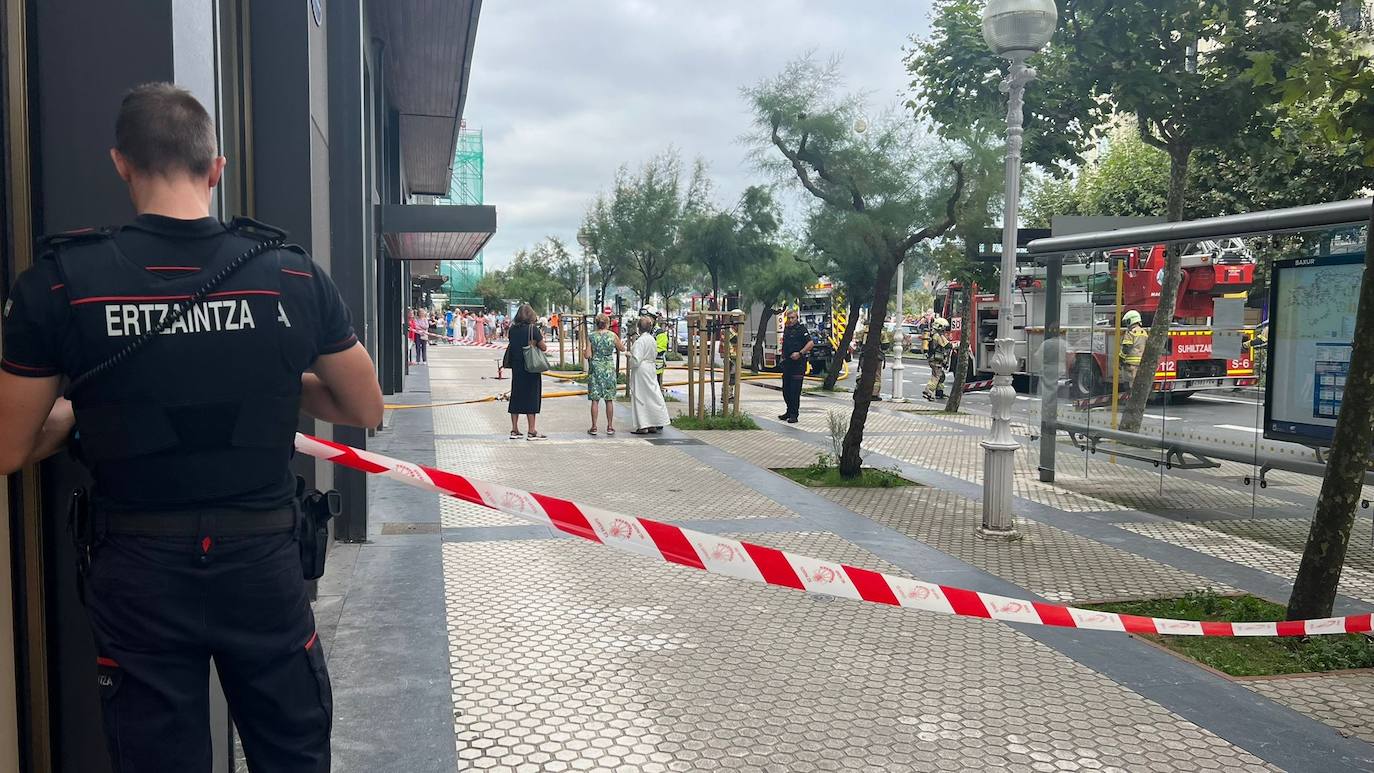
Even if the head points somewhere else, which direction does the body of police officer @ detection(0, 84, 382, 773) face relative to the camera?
away from the camera

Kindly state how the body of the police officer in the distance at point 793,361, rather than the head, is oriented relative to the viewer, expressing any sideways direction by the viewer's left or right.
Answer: facing the viewer and to the left of the viewer

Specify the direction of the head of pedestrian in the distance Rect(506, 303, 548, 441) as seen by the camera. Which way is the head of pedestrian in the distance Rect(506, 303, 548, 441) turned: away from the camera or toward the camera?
away from the camera

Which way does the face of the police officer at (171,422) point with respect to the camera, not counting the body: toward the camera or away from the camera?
away from the camera

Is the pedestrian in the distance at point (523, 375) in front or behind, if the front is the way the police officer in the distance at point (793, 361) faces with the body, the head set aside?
in front
